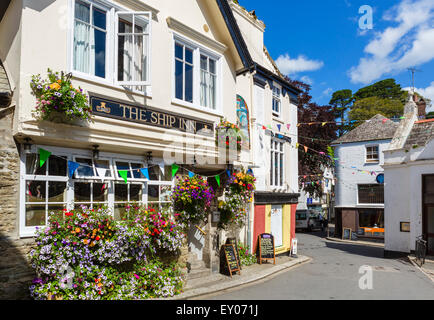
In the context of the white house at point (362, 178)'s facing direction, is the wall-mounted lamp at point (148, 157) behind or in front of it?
in front

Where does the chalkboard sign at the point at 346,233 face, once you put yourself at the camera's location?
facing the viewer

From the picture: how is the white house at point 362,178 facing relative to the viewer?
toward the camera

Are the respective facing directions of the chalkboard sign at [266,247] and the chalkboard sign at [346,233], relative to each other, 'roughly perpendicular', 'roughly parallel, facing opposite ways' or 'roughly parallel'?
roughly parallel

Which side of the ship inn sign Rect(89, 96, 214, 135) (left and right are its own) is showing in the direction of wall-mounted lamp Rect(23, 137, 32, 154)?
right

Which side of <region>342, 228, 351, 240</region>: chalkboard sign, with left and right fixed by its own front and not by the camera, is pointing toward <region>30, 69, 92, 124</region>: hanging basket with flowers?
front

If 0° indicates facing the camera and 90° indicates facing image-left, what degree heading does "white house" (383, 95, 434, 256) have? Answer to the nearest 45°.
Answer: approximately 45°

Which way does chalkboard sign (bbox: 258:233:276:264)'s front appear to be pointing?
toward the camera

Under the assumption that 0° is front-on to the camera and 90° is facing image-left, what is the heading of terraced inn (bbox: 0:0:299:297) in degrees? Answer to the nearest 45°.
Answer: approximately 315°

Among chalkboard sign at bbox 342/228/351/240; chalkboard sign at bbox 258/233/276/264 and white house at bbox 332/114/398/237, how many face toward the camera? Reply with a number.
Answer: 3
